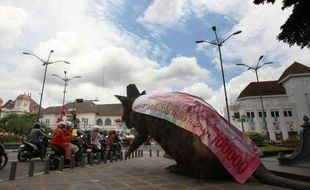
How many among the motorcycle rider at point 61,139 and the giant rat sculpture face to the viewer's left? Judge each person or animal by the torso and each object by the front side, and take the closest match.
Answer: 1

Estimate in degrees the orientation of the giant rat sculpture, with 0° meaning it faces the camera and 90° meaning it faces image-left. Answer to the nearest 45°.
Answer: approximately 90°

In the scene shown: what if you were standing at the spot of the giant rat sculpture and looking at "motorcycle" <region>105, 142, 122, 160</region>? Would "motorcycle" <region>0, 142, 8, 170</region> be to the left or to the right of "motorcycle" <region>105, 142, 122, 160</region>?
left

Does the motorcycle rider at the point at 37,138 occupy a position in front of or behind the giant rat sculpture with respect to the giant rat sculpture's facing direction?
in front

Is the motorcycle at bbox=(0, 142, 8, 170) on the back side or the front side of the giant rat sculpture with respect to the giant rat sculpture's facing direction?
on the front side

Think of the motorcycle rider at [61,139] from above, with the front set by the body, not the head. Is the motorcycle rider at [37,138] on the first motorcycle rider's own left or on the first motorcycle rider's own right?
on the first motorcycle rider's own left
